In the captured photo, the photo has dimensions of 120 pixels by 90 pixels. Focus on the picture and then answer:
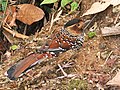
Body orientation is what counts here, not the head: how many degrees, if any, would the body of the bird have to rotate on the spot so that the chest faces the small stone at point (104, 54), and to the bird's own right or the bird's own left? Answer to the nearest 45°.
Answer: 0° — it already faces it

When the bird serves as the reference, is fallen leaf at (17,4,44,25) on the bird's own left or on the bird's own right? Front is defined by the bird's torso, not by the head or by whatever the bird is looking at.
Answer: on the bird's own left

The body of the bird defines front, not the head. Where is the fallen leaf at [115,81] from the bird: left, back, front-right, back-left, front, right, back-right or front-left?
front-right

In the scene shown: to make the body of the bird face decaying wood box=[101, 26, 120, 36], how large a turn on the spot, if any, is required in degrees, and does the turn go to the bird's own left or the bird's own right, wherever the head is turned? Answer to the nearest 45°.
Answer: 0° — it already faces it

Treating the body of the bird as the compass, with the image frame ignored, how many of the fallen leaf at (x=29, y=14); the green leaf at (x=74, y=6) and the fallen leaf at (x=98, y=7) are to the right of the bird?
0

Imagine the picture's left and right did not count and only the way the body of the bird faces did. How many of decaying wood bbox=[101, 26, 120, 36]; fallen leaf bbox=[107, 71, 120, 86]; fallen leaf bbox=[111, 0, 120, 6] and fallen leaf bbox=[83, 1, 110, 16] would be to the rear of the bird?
0

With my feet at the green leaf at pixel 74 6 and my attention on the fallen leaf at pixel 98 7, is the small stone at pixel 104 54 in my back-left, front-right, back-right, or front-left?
front-right

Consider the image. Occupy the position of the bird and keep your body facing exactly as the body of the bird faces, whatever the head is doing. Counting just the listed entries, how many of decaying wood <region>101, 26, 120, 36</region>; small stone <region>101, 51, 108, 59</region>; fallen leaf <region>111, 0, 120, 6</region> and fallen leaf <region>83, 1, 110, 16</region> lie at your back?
0

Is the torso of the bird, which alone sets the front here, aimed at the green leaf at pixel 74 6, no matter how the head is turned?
no

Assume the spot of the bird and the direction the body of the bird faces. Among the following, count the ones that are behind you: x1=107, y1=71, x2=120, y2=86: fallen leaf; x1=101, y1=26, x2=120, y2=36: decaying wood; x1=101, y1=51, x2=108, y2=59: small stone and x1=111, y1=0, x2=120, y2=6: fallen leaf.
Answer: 0

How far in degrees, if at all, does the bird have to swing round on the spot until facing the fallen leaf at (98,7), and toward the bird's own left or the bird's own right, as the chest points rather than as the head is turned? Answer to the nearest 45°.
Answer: approximately 45° to the bird's own left

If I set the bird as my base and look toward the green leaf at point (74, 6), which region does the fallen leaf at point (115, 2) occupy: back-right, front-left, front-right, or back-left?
front-right

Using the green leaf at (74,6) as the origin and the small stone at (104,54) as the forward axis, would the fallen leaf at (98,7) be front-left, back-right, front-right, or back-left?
front-left

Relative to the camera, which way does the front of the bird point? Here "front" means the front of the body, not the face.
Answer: to the viewer's right

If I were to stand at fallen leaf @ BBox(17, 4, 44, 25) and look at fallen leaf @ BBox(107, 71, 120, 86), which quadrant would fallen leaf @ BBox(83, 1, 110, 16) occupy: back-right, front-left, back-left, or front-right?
front-left
